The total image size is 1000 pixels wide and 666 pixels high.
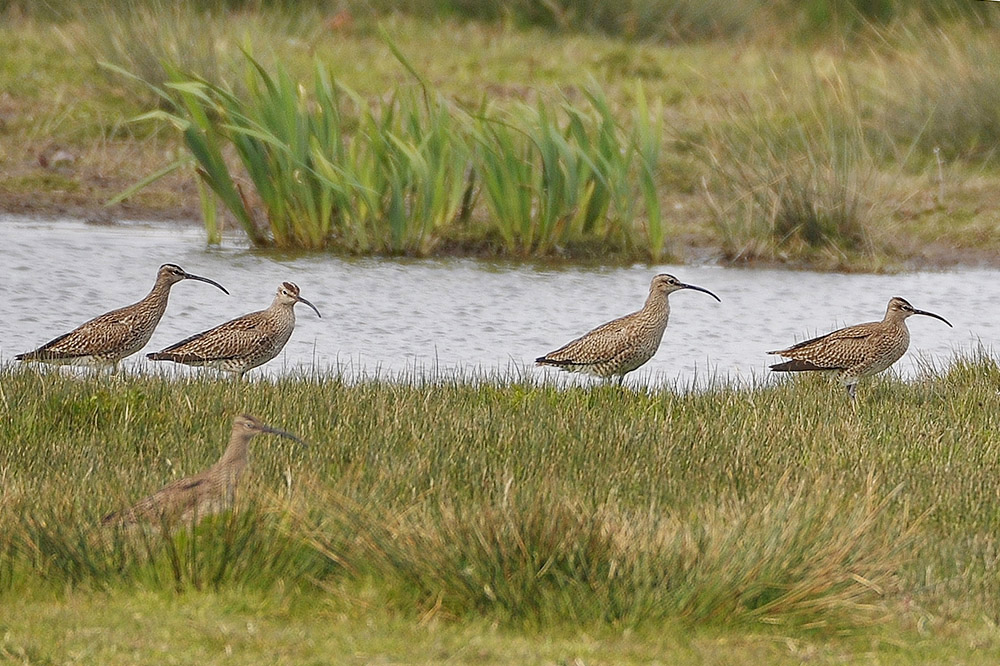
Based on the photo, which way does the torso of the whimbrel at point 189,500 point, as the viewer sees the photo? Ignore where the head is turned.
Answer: to the viewer's right

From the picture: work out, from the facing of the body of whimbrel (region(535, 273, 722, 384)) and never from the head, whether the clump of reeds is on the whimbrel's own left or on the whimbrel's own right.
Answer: on the whimbrel's own left

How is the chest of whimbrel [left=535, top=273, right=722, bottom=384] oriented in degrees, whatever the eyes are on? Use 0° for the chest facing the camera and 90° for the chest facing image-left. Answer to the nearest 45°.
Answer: approximately 270°

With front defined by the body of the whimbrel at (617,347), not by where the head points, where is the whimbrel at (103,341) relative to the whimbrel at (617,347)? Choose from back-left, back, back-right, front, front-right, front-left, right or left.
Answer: back

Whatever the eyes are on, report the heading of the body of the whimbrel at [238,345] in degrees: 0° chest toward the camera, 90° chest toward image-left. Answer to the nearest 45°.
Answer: approximately 270°

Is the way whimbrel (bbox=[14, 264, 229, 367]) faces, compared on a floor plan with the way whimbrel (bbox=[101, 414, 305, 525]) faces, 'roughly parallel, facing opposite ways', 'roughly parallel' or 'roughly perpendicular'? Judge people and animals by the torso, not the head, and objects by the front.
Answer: roughly parallel

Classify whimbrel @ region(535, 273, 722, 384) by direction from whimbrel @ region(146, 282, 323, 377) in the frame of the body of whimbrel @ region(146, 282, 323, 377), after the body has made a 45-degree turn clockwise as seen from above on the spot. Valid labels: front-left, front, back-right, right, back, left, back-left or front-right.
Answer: front-left

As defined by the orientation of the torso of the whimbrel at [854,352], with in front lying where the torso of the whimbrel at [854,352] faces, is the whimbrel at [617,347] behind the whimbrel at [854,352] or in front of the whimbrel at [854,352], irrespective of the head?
behind

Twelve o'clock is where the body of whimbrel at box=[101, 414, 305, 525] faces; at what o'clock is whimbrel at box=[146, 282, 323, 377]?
whimbrel at box=[146, 282, 323, 377] is roughly at 9 o'clock from whimbrel at box=[101, 414, 305, 525].

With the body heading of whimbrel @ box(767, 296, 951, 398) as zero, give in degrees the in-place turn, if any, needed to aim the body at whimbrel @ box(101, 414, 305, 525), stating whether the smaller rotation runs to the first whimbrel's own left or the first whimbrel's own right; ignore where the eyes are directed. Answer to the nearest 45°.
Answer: approximately 135° to the first whimbrel's own right

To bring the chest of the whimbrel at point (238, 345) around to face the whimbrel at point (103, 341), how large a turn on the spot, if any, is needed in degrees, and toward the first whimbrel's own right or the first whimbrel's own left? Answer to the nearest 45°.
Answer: approximately 180°

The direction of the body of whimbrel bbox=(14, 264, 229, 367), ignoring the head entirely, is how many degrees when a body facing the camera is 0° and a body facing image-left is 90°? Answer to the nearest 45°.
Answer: approximately 270°

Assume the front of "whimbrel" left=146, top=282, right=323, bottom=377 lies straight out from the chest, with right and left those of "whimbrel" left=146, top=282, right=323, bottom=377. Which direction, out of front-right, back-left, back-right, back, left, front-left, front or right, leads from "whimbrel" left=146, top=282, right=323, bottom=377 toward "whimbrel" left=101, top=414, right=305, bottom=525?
right

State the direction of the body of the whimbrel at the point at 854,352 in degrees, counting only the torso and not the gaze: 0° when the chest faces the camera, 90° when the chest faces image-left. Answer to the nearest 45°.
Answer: approximately 270°
